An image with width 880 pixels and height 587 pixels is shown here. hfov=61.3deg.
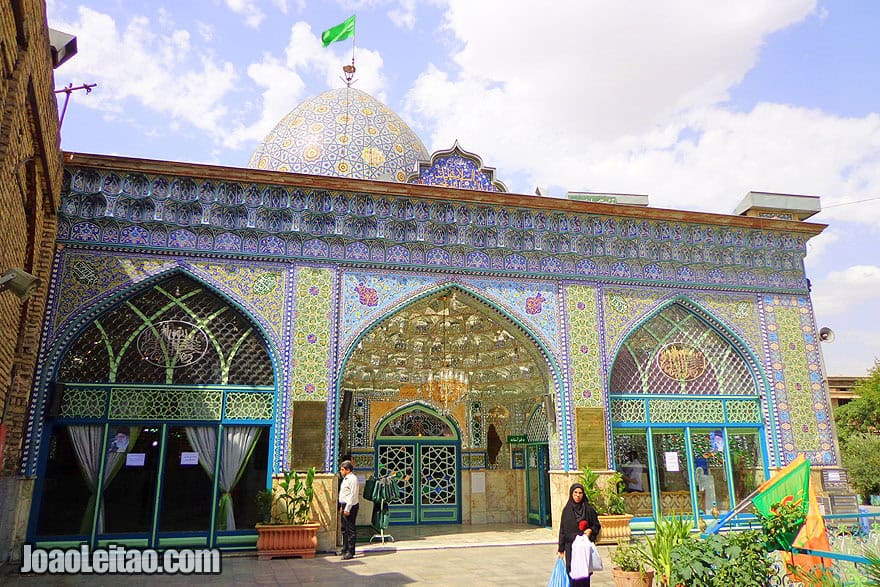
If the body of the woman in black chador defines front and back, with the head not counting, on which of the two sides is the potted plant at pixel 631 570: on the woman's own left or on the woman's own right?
on the woman's own left

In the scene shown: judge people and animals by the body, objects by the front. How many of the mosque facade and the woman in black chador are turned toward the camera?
2

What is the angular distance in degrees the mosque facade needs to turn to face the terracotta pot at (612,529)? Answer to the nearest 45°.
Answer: approximately 90° to its left

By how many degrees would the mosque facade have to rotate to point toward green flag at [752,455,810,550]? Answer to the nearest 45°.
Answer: approximately 45° to its left

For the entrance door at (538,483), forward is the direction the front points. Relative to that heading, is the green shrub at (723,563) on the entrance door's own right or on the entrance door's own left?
on the entrance door's own left

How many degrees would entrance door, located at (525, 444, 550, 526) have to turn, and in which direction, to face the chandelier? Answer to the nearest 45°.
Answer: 0° — it already faces it

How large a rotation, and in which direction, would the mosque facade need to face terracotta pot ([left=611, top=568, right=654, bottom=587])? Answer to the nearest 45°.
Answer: approximately 45° to its left

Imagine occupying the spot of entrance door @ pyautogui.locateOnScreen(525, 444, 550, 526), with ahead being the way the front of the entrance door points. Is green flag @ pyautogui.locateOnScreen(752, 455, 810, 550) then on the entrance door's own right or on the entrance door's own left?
on the entrance door's own left

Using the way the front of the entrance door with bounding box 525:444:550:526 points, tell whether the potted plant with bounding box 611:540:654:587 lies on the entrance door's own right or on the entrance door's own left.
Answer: on the entrance door's own left

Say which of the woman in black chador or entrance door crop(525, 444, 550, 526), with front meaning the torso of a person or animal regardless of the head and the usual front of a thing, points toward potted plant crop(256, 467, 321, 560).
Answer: the entrance door

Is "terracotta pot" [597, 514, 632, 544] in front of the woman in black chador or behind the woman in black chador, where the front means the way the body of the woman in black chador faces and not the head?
behind

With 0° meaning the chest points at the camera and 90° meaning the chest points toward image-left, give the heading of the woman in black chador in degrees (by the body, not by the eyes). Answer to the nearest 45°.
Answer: approximately 0°

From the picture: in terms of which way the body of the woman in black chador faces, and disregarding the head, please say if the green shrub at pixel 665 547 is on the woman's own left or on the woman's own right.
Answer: on the woman's own left
